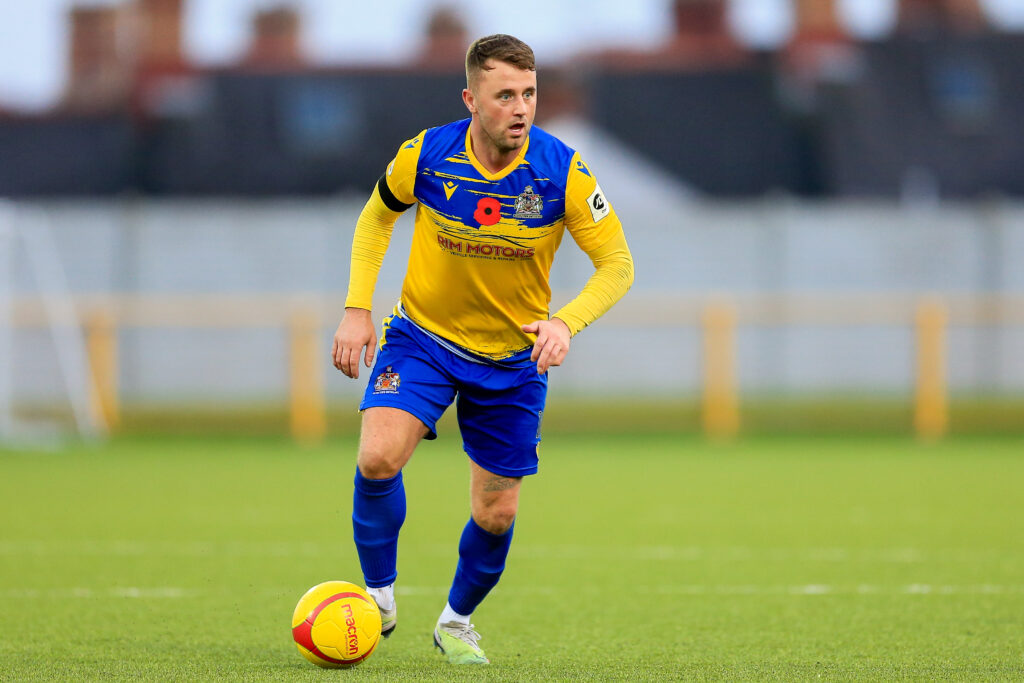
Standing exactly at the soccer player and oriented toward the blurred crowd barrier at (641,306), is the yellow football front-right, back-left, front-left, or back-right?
back-left

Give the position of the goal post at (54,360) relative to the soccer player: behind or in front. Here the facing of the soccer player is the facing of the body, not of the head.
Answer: behind

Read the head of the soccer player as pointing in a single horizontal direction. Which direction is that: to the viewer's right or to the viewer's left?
to the viewer's right

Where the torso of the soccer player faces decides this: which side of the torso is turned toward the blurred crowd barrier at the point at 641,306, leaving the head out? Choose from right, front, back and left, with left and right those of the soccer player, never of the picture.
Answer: back

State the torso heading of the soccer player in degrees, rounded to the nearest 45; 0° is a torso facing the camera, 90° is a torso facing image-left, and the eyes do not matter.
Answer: approximately 0°
